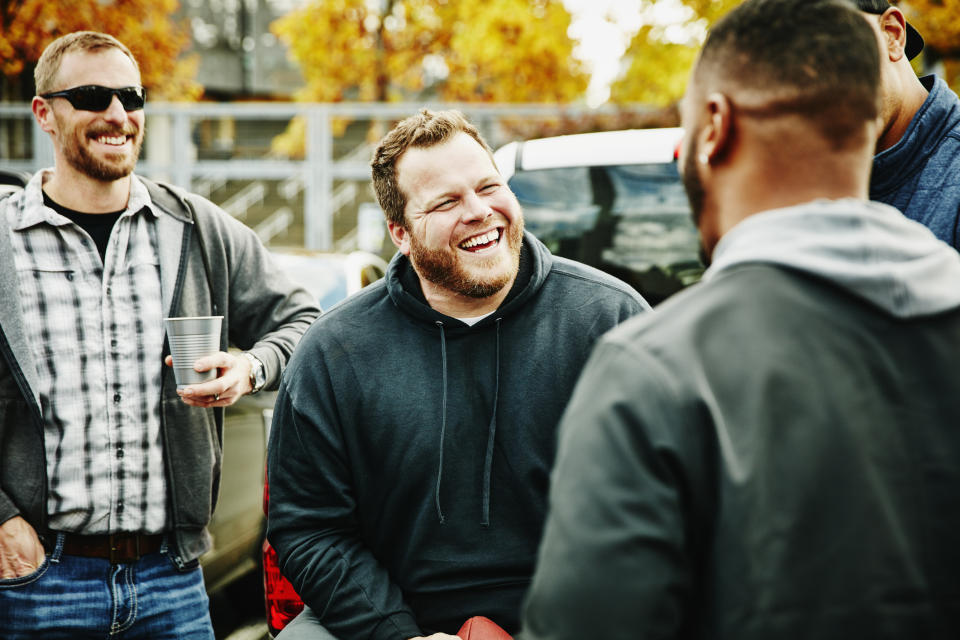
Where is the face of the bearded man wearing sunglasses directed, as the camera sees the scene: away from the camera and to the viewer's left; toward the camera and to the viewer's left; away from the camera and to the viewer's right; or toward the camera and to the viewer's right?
toward the camera and to the viewer's right

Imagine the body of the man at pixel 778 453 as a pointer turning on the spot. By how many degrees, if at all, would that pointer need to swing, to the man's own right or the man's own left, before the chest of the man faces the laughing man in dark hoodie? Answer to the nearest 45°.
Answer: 0° — they already face them

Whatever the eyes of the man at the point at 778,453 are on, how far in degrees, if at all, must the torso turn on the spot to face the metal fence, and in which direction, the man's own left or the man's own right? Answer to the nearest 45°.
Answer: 0° — they already face it

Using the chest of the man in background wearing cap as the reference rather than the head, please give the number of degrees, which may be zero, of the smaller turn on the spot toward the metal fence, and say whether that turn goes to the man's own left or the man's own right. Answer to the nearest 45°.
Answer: approximately 45° to the man's own right

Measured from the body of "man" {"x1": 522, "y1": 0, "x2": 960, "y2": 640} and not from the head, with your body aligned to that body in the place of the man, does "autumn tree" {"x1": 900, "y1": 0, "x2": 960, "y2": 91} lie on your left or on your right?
on your right

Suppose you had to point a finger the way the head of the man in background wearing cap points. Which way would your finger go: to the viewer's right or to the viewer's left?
to the viewer's left

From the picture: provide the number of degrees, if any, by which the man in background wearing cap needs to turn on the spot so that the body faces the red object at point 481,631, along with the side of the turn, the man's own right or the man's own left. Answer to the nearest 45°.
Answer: approximately 45° to the man's own left

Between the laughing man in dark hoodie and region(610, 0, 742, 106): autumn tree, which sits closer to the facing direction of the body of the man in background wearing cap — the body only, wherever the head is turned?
the laughing man in dark hoodie

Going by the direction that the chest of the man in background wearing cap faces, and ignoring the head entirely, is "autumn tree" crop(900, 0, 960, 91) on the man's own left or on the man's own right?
on the man's own right

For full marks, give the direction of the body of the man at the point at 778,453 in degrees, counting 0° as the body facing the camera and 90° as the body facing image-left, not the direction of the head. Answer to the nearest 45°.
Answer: approximately 135°

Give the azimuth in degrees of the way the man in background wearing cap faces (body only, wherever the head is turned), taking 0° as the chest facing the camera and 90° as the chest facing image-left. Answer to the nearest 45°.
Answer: approximately 90°

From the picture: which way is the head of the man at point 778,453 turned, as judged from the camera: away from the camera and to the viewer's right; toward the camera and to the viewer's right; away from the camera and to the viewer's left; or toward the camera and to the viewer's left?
away from the camera and to the viewer's left
